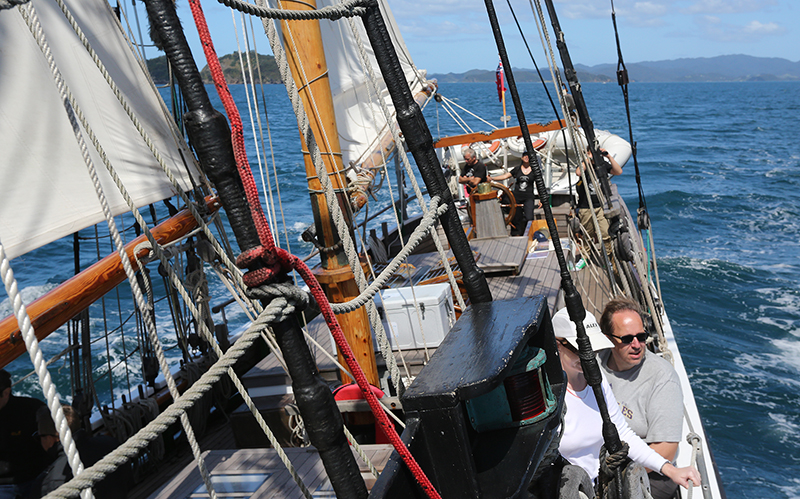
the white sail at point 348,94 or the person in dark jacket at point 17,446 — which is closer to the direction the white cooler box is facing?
the person in dark jacket

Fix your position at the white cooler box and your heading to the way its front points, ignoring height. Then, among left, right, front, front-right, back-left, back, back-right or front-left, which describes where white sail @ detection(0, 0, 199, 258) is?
front-right

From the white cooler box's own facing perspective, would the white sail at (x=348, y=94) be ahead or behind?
behind

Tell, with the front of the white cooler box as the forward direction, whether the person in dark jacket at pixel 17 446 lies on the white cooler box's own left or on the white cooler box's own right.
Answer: on the white cooler box's own right

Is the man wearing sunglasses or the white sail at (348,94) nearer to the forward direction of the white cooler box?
the man wearing sunglasses

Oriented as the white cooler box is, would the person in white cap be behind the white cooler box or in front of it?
in front

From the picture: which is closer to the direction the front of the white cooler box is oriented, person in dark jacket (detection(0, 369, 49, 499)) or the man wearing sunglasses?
the man wearing sunglasses

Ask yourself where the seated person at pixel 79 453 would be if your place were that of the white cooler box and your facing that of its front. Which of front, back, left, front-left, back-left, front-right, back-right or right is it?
front-right

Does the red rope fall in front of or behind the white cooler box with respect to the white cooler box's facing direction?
in front

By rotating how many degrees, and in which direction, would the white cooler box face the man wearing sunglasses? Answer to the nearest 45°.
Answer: approximately 45° to its left

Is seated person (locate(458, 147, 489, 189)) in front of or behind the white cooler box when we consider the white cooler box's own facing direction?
behind

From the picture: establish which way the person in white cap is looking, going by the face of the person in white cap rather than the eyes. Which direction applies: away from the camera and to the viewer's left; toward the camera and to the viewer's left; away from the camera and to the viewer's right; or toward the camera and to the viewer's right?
toward the camera and to the viewer's left

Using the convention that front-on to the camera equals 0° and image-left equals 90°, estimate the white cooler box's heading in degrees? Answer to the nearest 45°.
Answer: approximately 0°
